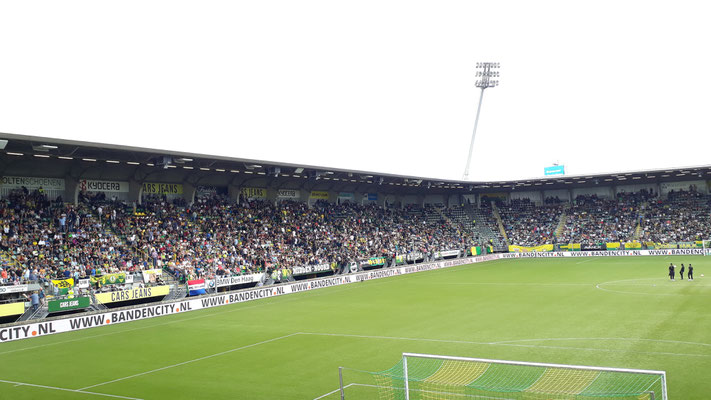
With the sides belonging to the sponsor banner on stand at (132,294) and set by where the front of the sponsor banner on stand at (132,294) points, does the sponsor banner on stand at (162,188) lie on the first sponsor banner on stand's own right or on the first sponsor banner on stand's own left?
on the first sponsor banner on stand's own left

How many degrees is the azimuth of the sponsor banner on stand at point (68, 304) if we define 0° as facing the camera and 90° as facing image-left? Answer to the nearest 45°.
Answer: approximately 315°

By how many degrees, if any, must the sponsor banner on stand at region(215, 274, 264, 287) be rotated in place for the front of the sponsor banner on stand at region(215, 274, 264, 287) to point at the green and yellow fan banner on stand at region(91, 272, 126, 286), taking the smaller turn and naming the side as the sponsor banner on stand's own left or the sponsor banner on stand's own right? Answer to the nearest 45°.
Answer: approximately 90° to the sponsor banner on stand's own right

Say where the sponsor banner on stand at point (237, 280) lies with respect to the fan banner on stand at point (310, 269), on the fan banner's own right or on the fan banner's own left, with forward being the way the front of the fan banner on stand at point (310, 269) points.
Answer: on the fan banner's own right

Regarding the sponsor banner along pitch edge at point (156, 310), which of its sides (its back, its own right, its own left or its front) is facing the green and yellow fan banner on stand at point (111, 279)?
back

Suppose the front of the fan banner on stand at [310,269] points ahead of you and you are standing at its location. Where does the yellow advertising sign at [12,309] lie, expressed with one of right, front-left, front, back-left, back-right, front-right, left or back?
right

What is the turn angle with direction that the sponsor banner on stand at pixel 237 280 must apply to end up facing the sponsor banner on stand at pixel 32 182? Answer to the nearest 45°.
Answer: approximately 135° to its right

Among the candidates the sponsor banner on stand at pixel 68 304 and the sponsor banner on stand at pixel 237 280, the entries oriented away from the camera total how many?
0
